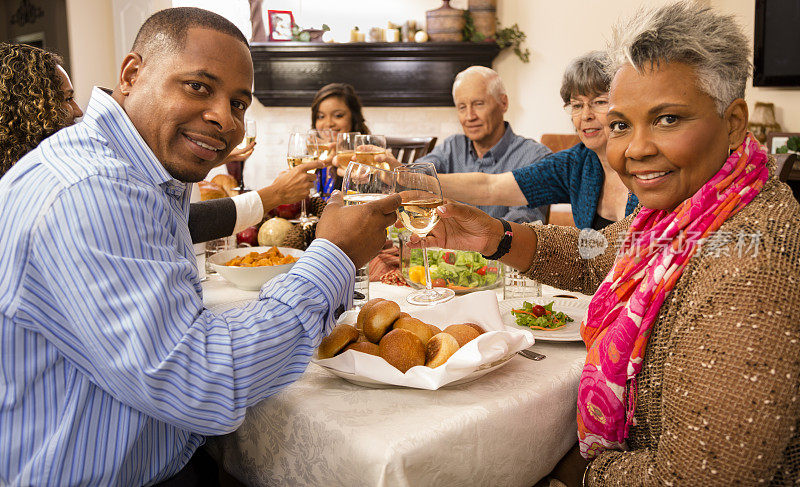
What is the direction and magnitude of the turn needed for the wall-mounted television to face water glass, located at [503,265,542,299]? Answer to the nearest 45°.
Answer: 0° — it already faces it

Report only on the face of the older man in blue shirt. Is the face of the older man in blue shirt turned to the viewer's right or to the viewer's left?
to the viewer's left

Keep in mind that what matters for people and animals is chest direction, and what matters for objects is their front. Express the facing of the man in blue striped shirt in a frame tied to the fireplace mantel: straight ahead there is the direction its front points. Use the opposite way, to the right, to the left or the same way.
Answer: to the left

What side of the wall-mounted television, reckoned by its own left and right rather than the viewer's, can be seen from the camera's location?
front

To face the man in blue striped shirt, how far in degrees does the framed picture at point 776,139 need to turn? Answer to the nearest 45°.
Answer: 0° — it already faces them

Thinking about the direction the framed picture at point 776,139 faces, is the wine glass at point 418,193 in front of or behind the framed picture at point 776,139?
in front

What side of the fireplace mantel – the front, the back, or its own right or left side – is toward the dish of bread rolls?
front

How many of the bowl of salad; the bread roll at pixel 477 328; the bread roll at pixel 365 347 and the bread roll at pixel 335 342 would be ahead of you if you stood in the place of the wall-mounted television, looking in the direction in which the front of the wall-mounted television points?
4

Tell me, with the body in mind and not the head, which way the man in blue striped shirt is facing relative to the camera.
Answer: to the viewer's right

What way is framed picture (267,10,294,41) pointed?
toward the camera

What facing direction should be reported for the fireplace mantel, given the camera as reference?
facing the viewer

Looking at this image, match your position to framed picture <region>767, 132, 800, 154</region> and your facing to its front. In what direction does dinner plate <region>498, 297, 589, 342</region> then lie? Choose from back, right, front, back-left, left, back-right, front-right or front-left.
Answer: front

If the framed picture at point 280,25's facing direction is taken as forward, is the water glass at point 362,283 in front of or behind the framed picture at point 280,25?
in front

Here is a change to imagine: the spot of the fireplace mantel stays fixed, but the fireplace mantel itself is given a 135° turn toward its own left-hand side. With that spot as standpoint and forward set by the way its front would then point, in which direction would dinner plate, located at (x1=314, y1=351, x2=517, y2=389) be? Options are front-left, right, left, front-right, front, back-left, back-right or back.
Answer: back-right

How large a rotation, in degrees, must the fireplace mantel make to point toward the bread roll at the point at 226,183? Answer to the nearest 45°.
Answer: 0° — it already faces it

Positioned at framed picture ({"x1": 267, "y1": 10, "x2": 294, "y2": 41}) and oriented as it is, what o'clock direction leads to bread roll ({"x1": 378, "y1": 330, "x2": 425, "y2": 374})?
The bread roll is roughly at 12 o'clock from the framed picture.

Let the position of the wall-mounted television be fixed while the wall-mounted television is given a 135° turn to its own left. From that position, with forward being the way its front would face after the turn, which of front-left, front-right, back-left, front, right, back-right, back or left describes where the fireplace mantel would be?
back-left
